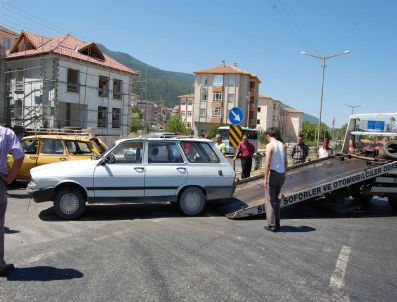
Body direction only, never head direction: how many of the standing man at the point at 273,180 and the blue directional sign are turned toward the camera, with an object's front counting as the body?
1

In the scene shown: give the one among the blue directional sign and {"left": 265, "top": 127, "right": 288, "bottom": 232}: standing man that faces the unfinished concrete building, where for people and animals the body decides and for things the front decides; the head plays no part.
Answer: the standing man

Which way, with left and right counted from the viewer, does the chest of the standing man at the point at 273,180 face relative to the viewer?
facing away from the viewer and to the left of the viewer

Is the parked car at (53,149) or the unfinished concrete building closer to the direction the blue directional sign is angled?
the parked car

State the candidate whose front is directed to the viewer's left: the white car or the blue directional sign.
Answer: the white car

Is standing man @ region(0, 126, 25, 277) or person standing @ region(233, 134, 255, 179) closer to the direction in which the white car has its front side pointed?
the standing man

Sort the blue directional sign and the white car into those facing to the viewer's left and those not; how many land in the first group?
1

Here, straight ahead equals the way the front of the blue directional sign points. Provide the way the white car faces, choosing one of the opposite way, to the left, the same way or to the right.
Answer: to the right

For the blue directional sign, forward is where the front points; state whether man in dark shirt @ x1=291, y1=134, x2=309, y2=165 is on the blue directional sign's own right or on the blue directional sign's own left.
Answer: on the blue directional sign's own left

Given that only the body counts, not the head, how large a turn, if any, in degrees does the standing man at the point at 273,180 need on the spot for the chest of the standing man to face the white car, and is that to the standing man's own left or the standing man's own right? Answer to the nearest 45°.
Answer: approximately 45° to the standing man's own left

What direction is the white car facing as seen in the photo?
to the viewer's left
